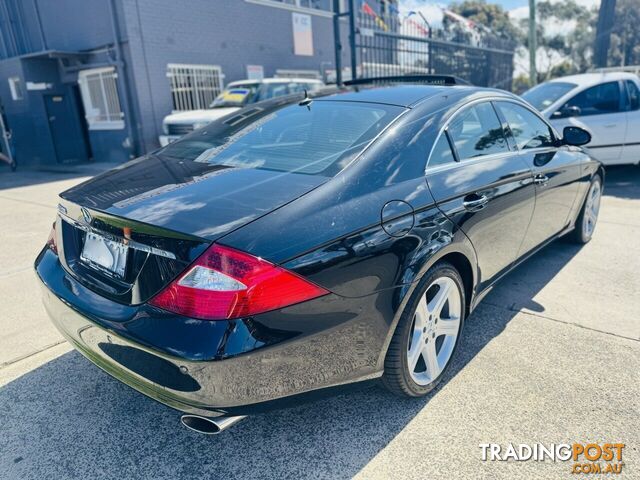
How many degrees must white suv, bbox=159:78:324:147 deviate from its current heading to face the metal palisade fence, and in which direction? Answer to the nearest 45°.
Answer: approximately 180°

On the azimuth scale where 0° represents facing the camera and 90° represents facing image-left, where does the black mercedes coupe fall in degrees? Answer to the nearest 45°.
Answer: approximately 225°

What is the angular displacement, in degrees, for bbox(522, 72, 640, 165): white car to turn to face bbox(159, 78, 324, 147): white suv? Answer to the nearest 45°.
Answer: approximately 45° to its right

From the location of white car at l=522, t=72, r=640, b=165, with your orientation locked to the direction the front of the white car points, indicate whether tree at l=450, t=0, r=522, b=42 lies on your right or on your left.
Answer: on your right

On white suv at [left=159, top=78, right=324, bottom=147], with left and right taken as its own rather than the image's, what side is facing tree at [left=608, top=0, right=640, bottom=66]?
back

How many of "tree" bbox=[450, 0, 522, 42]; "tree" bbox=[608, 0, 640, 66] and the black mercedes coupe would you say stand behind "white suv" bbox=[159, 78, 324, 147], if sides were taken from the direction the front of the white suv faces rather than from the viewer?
2

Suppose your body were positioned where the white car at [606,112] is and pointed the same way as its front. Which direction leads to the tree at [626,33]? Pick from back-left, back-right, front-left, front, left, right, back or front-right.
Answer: back-right

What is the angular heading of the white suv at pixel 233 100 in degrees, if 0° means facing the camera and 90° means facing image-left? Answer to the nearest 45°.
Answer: approximately 45°

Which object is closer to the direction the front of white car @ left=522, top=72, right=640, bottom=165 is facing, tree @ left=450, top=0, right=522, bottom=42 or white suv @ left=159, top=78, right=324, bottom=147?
the white suv

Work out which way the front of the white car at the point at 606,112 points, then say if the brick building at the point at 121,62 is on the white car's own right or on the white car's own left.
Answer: on the white car's own right

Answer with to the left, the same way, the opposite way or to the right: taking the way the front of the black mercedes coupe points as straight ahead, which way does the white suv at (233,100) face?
the opposite way

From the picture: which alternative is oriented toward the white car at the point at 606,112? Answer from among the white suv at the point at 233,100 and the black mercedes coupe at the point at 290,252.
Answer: the black mercedes coupe

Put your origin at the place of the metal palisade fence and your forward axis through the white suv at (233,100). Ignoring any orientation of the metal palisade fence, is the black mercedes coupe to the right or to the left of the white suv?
left
